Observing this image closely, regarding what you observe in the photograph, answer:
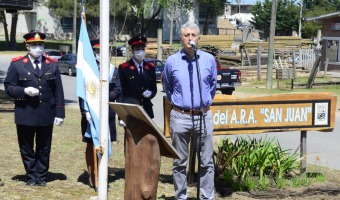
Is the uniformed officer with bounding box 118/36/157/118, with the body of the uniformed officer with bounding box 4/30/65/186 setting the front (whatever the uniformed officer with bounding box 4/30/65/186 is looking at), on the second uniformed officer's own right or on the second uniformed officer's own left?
on the second uniformed officer's own left

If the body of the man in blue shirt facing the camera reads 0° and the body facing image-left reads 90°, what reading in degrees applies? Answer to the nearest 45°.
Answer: approximately 0°

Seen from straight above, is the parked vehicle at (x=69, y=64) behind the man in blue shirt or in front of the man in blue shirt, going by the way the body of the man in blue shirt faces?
behind

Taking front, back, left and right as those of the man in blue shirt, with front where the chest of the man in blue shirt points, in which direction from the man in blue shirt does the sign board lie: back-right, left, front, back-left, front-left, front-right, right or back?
back-left
